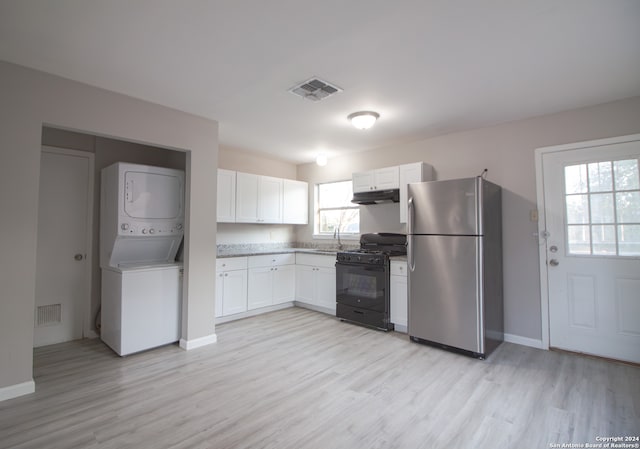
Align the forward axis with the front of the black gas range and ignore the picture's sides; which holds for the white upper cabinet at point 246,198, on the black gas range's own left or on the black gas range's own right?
on the black gas range's own right

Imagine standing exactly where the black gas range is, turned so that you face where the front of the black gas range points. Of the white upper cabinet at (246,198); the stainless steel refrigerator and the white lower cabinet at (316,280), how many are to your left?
1

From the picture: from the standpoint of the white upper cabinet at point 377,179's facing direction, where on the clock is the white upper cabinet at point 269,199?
the white upper cabinet at point 269,199 is roughly at 2 o'clock from the white upper cabinet at point 377,179.

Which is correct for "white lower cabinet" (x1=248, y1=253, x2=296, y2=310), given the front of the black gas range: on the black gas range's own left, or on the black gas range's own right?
on the black gas range's own right
